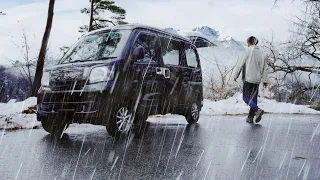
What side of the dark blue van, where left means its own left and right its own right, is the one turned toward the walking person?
back

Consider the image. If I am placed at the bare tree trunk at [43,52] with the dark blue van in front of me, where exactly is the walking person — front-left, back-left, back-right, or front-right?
front-left

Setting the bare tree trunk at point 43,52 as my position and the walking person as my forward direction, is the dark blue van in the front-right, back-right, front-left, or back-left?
front-right

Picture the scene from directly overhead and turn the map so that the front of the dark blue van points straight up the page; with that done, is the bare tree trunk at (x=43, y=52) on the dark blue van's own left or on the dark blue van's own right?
on the dark blue van's own right
